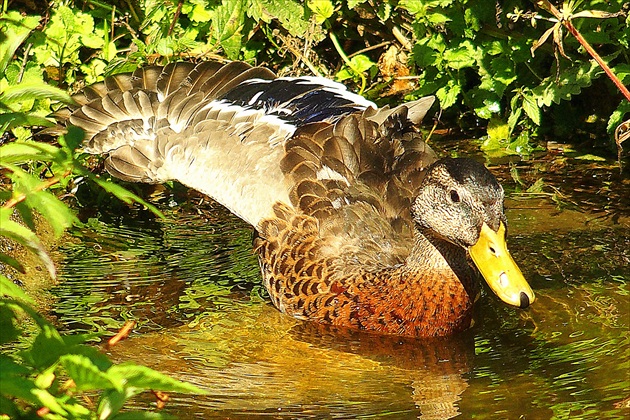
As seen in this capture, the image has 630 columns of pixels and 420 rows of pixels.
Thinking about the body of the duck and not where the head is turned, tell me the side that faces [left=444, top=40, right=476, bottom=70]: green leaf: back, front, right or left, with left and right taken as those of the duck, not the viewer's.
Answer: left

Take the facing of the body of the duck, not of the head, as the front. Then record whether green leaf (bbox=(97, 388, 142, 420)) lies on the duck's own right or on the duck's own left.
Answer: on the duck's own right

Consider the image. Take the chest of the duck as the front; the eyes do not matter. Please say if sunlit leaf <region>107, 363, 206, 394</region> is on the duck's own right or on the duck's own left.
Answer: on the duck's own right

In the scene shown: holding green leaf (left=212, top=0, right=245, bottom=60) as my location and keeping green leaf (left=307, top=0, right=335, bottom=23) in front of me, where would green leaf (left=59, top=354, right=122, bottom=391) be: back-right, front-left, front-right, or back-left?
back-right

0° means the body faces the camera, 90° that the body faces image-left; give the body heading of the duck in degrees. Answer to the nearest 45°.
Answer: approximately 315°

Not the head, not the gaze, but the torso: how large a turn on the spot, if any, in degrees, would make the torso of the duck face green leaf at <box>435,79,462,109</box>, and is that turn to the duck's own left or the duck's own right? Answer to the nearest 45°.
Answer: approximately 90° to the duck's own left
